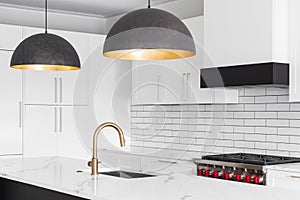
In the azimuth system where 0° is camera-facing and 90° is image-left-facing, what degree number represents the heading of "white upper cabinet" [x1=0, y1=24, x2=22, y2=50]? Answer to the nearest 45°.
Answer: approximately 315°

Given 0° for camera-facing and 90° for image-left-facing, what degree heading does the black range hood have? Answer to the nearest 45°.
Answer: approximately 45°

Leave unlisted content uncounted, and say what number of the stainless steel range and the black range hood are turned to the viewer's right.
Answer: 0

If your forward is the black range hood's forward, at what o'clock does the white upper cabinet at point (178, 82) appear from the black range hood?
The white upper cabinet is roughly at 3 o'clock from the black range hood.

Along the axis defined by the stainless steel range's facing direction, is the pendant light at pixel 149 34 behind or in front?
in front
